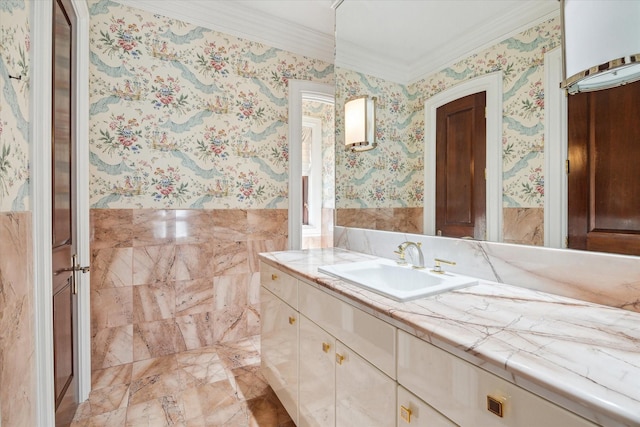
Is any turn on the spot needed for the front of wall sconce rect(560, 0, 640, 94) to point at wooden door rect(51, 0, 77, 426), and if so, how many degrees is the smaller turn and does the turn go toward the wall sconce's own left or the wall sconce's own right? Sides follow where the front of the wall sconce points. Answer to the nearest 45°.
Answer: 0° — it already faces it

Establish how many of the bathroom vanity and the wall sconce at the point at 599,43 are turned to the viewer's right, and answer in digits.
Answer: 0

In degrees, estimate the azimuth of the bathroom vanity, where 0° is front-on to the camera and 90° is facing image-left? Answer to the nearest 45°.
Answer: approximately 45°
